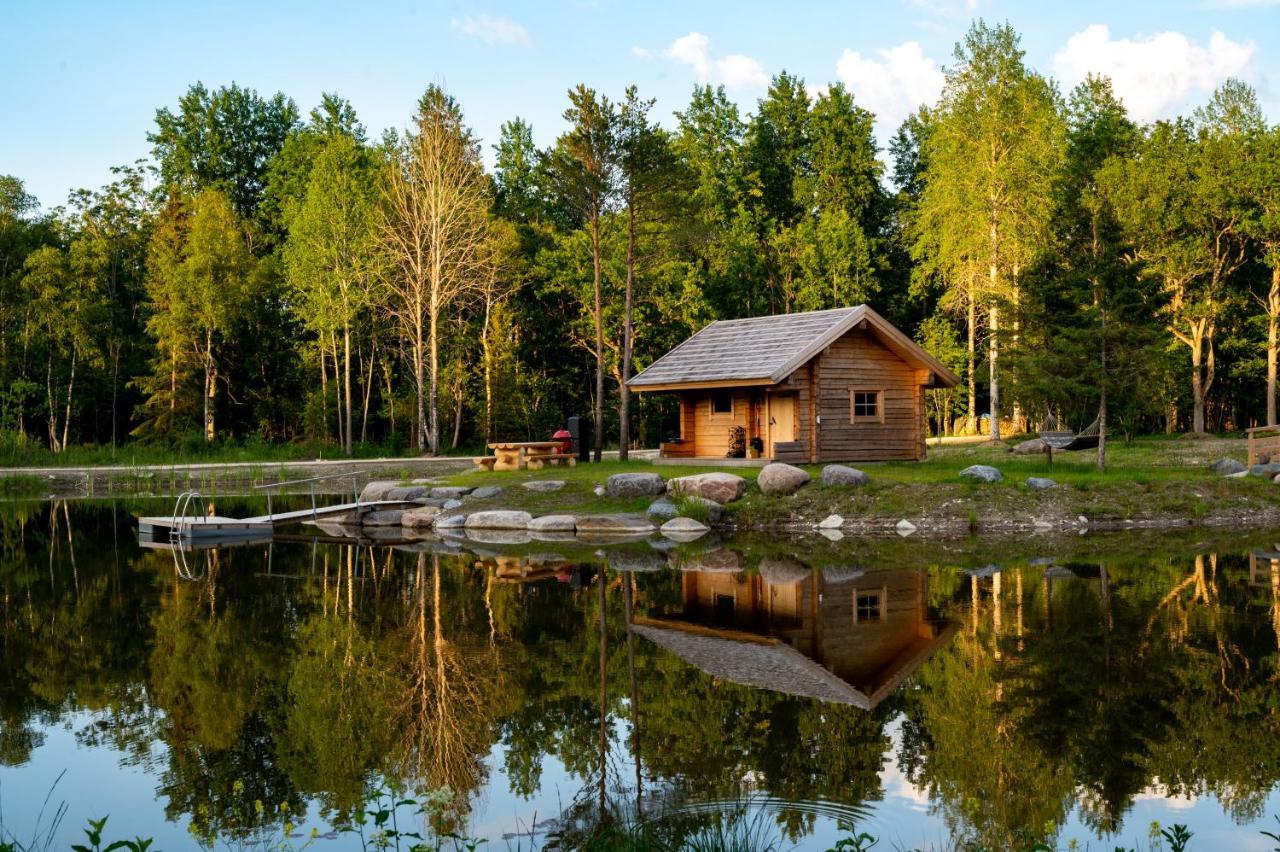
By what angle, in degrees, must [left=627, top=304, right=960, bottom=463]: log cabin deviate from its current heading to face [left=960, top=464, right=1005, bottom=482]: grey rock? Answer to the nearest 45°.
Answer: approximately 90° to its left

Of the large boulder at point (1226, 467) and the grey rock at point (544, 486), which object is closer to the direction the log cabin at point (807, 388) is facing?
the grey rock

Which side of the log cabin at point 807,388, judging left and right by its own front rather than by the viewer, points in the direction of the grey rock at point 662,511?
front

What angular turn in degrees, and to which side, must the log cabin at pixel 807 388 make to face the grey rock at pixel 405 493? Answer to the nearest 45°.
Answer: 0° — it already faces it

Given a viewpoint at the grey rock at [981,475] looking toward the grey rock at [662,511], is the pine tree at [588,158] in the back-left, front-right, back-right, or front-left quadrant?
front-right

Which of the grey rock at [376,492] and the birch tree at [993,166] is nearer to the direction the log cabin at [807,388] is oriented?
the grey rock

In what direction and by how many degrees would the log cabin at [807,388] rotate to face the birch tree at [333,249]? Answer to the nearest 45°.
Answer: approximately 90° to its right

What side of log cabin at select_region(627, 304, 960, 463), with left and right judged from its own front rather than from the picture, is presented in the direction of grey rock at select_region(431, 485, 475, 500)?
front

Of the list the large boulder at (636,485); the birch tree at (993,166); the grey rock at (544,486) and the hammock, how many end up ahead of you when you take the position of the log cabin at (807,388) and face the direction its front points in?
2

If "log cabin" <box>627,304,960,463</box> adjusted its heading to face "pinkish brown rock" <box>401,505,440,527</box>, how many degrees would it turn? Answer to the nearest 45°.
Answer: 0° — it already faces it

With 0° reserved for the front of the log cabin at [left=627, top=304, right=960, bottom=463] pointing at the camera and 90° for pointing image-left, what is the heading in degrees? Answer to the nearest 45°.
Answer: approximately 45°

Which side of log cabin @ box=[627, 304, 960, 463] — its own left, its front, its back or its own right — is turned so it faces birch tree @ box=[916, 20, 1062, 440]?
back

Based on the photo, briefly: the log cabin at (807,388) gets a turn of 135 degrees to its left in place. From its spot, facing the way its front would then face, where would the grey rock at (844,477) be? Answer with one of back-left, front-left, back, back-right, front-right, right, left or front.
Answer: right

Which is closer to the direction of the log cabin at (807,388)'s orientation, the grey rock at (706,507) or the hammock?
the grey rock

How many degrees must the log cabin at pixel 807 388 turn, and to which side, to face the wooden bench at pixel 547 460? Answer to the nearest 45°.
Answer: approximately 45° to its right

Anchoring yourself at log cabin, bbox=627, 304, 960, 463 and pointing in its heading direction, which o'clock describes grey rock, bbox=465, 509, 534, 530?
The grey rock is roughly at 12 o'clock from the log cabin.
